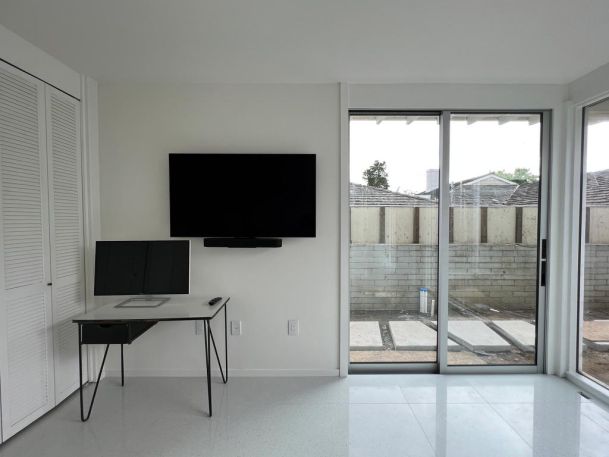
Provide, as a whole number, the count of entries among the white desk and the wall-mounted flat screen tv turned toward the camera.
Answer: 2

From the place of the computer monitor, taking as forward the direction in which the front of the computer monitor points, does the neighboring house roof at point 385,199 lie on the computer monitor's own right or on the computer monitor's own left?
on the computer monitor's own left

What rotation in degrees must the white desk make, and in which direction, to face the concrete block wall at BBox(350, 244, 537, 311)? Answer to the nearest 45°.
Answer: approximately 90° to its left

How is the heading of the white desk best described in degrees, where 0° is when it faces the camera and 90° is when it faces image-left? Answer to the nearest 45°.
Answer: approximately 0°

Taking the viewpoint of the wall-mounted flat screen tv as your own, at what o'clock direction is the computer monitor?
The computer monitor is roughly at 3 o'clock from the wall-mounted flat screen tv.

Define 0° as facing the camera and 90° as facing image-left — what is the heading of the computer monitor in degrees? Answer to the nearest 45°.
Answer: approximately 0°

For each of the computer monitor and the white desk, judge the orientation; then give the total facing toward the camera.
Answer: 2

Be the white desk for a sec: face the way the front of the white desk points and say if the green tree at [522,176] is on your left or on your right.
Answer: on your left
